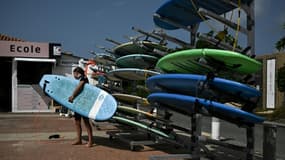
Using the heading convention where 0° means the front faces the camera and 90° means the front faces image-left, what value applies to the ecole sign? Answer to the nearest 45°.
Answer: approximately 0°

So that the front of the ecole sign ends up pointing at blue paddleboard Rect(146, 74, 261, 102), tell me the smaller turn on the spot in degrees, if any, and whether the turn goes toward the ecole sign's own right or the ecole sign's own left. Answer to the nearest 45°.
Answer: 0° — it already faces it

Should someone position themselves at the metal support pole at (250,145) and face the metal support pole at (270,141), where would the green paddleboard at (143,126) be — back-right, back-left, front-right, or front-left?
back-left

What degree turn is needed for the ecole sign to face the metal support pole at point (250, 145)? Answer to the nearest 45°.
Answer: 0° — it already faces it

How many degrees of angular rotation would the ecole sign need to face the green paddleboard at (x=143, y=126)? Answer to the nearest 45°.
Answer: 0° — it already faces it
